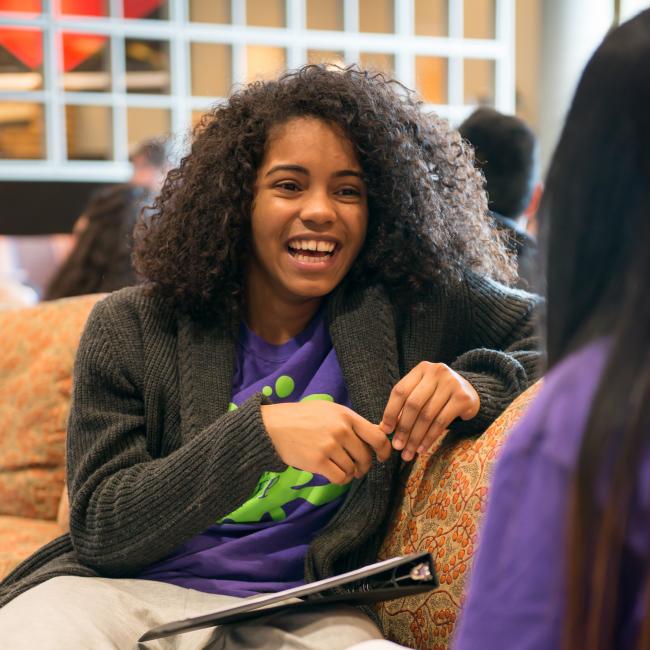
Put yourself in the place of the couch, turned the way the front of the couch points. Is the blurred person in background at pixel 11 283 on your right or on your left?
on your right

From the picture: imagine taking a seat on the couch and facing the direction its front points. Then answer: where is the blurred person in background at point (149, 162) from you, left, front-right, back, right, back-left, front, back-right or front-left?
back-right

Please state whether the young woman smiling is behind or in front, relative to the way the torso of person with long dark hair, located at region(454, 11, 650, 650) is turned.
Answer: in front

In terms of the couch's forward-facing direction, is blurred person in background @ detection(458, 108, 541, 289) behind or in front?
behind

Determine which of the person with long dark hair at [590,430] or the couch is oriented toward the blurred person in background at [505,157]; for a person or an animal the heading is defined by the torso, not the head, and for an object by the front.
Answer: the person with long dark hair

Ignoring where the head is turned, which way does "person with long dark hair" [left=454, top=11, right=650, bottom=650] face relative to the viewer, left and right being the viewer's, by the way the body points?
facing away from the viewer

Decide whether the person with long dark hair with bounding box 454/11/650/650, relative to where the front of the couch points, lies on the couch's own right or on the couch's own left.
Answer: on the couch's own left

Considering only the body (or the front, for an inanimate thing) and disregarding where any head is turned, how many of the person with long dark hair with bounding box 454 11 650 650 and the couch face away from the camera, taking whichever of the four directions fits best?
1

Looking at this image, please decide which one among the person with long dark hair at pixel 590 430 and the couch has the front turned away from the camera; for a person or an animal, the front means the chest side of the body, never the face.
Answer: the person with long dark hair

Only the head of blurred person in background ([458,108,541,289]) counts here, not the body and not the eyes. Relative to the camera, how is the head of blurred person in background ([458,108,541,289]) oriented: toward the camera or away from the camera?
away from the camera

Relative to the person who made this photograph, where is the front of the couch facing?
facing the viewer and to the left of the viewer

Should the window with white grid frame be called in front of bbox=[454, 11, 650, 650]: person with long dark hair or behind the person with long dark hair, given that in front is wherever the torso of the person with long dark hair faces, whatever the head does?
in front
